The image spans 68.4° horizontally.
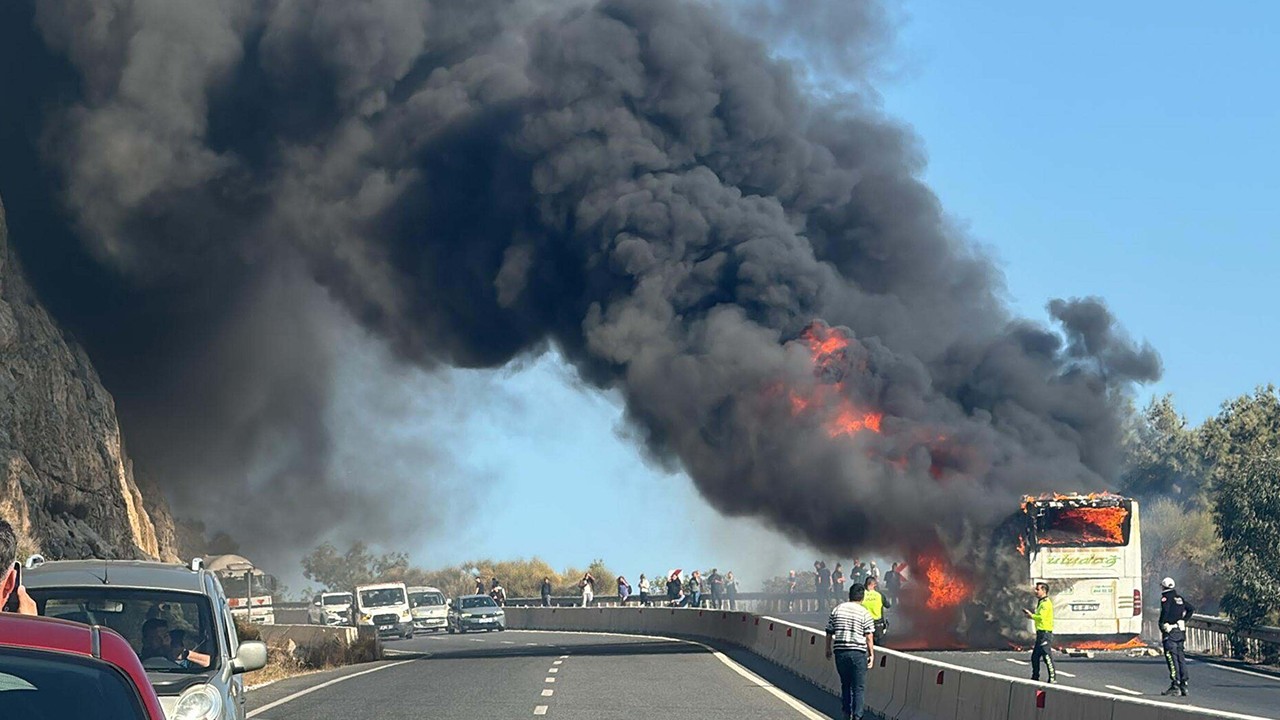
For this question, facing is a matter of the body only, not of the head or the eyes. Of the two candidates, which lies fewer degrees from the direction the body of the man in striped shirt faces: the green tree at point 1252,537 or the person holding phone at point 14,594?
the green tree

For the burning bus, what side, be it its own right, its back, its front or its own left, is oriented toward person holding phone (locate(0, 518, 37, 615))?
back

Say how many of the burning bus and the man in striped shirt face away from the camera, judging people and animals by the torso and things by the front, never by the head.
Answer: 2

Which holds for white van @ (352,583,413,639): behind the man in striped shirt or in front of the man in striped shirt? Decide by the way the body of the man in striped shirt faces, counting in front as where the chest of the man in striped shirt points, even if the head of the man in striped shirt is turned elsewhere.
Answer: in front

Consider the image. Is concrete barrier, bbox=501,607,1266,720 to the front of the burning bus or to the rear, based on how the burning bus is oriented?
to the rear

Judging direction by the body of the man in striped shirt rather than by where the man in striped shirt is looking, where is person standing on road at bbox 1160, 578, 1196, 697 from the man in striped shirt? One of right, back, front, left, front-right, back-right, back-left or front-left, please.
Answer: front-right

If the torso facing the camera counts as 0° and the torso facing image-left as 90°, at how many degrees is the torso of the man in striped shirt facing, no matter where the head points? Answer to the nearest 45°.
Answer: approximately 180°

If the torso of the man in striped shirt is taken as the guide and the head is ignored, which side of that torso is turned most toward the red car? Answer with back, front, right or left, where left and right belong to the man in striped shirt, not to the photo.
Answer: back

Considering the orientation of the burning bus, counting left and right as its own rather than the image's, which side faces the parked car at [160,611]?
back

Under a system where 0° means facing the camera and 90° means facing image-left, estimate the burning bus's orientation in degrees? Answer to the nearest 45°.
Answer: approximately 180°
